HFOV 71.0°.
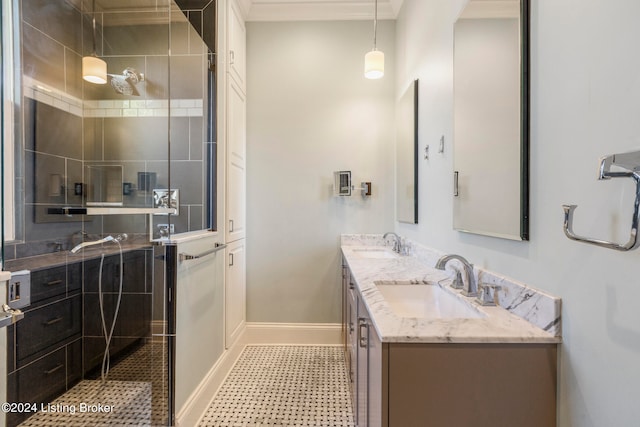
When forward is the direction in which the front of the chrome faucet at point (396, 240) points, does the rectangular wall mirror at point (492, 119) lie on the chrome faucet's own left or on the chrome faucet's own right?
on the chrome faucet's own left

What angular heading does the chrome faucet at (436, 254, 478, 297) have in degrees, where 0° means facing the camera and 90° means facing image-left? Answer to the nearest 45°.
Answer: approximately 90°

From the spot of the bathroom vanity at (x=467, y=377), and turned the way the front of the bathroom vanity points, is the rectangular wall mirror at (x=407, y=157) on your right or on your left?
on your right

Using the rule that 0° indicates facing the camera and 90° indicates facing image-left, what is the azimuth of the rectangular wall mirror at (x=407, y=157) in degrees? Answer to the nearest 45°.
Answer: approximately 90°

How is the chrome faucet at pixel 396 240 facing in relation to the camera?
to the viewer's left

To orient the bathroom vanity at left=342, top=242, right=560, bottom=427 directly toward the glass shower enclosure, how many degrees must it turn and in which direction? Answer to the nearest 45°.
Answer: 0° — it already faces it

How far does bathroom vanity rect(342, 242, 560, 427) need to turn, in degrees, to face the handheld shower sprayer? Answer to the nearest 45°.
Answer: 0° — it already faces it

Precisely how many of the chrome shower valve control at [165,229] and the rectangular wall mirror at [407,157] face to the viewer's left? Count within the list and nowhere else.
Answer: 1

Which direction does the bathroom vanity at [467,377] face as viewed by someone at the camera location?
facing to the left of the viewer

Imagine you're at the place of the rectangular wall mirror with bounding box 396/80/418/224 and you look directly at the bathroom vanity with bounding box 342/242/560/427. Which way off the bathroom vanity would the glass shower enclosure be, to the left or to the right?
right
